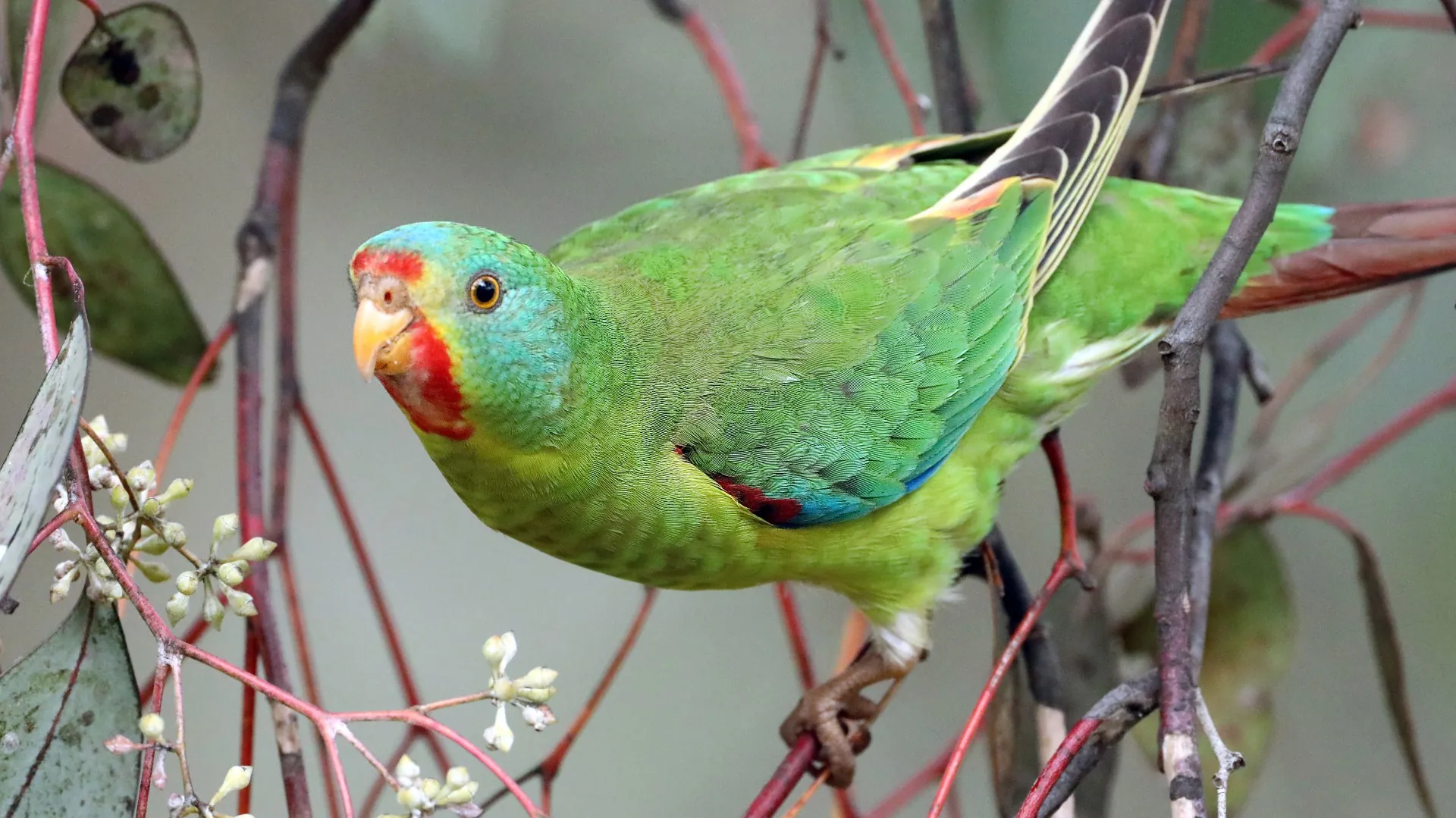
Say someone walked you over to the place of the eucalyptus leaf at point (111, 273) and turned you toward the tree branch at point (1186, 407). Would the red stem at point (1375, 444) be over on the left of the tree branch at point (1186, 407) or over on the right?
left

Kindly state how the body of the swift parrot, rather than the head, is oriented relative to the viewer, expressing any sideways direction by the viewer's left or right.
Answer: facing to the left of the viewer

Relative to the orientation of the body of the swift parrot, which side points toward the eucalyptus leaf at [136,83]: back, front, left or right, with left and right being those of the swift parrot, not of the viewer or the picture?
front

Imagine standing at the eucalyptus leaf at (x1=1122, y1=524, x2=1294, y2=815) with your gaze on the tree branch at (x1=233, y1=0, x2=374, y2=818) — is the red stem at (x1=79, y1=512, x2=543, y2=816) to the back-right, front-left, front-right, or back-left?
front-left
